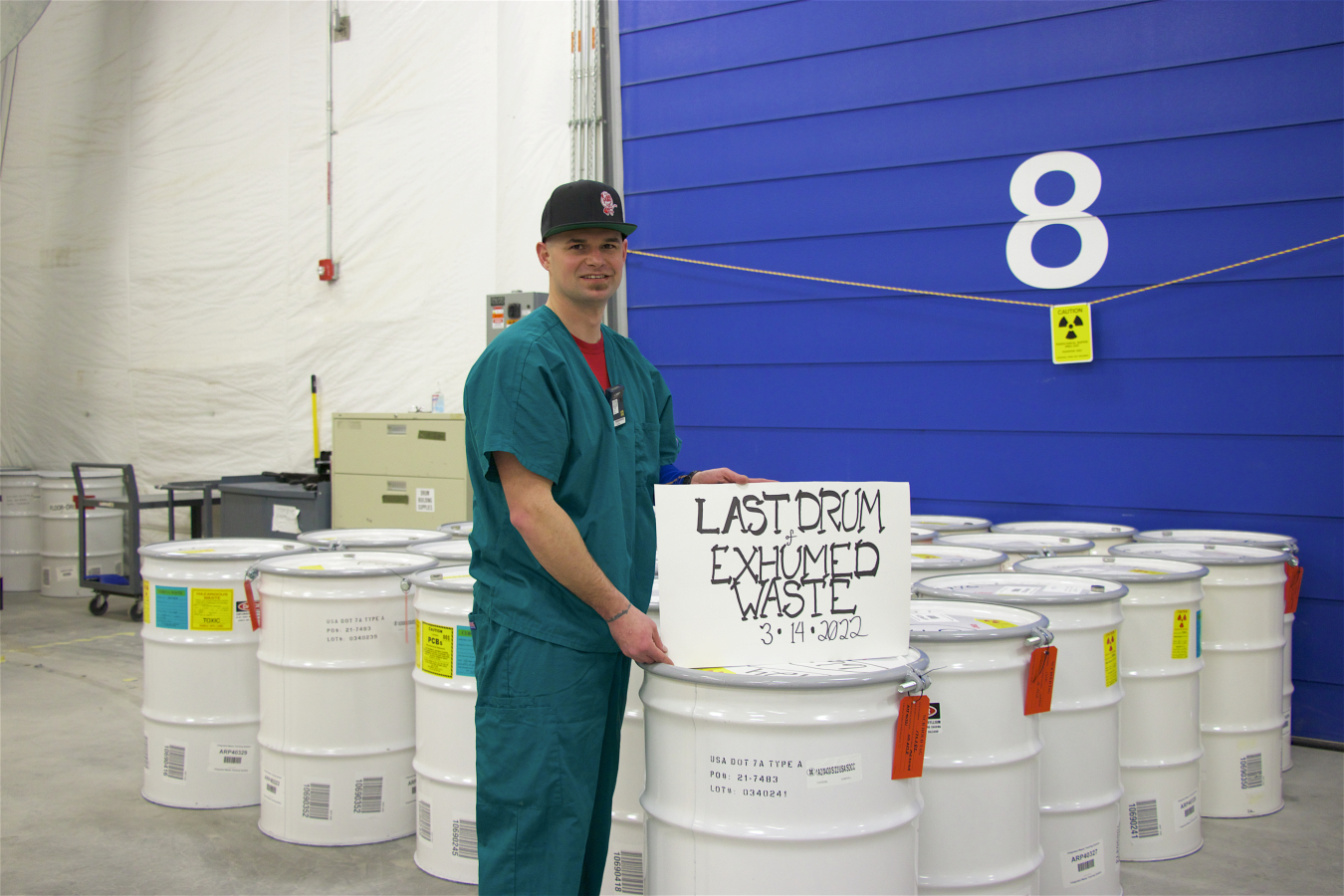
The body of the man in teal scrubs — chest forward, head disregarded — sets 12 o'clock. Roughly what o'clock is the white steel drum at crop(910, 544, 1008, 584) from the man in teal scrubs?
The white steel drum is roughly at 9 o'clock from the man in teal scrubs.

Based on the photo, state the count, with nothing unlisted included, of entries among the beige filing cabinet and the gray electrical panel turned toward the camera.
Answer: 2

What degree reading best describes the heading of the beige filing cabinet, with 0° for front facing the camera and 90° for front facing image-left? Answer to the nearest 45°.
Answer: approximately 0°

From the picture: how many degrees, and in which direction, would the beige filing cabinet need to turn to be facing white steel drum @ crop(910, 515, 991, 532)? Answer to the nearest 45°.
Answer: approximately 45° to its left

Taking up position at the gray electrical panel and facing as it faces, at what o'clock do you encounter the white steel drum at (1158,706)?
The white steel drum is roughly at 11 o'clock from the gray electrical panel.

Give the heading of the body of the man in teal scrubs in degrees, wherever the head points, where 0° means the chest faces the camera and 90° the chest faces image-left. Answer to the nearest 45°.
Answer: approximately 315°
